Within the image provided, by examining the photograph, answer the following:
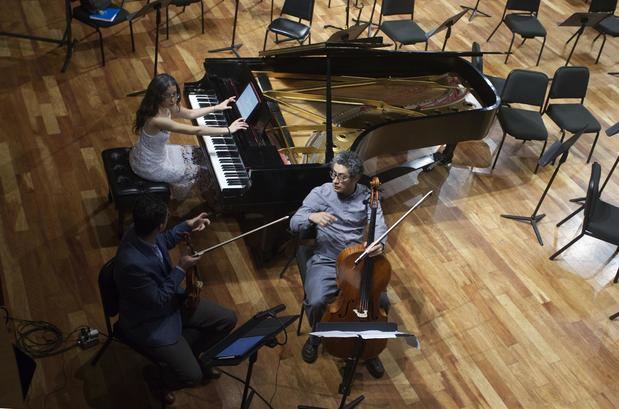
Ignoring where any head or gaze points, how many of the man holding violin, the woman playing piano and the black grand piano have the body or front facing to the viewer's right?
2

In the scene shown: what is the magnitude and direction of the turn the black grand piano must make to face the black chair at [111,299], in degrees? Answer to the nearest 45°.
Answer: approximately 45° to its left

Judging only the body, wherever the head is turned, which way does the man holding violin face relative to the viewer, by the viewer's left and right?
facing to the right of the viewer

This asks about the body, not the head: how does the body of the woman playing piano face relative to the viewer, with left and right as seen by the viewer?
facing to the right of the viewer

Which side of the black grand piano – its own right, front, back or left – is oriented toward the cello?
left

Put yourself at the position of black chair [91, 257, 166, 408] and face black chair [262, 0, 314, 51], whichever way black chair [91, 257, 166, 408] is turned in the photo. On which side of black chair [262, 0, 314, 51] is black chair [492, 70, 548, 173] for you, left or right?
right

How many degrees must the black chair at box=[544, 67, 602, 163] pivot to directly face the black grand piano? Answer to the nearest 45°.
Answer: approximately 90° to its right

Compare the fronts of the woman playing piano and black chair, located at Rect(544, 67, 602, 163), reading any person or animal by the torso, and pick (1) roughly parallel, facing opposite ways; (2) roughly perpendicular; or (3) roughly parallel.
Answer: roughly perpendicular

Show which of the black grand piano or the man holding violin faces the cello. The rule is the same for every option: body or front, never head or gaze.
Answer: the man holding violin
